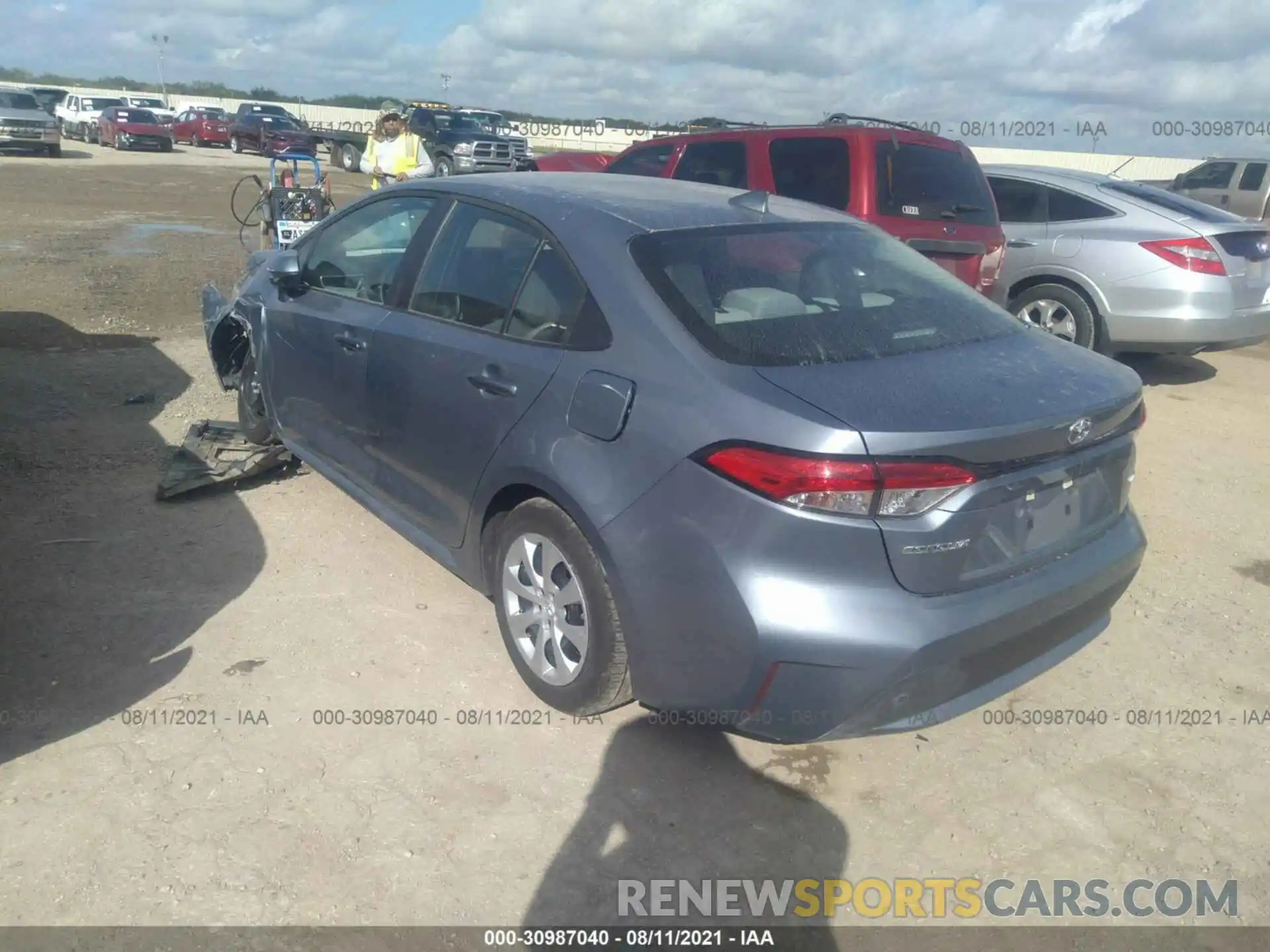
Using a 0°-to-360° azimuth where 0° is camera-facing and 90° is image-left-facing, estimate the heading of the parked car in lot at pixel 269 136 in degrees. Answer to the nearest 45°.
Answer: approximately 315°

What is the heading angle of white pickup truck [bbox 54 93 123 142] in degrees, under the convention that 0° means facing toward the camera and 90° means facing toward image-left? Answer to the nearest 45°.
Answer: approximately 315°

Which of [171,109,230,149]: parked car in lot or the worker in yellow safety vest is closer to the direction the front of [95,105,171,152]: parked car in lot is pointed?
the worker in yellow safety vest

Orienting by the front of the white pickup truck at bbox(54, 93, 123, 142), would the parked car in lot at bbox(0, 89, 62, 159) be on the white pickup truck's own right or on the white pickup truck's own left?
on the white pickup truck's own right

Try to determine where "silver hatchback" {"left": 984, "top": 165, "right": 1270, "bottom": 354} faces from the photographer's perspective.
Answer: facing away from the viewer and to the left of the viewer

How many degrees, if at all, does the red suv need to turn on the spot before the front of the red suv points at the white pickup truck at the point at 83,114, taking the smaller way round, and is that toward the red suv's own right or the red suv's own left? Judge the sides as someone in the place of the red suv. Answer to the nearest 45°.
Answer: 0° — it already faces it

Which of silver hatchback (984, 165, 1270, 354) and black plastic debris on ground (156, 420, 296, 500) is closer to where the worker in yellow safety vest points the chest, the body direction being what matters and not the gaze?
the black plastic debris on ground
